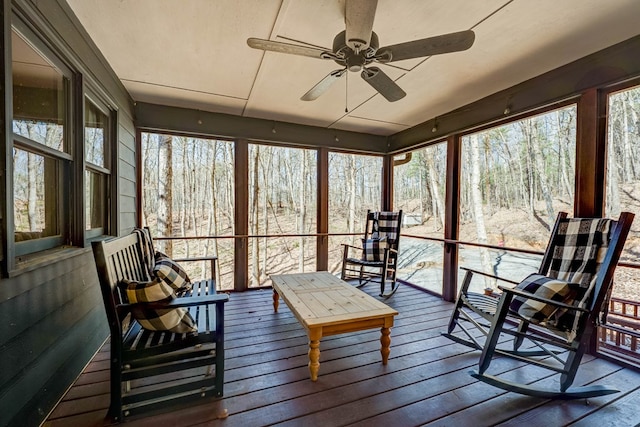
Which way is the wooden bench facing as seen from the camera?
to the viewer's right

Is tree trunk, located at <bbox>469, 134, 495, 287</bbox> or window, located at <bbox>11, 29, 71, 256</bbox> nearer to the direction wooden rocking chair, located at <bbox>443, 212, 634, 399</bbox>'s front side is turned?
the window

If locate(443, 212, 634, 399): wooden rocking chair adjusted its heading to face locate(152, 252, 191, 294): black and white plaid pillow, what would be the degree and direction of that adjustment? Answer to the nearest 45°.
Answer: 0° — it already faces it

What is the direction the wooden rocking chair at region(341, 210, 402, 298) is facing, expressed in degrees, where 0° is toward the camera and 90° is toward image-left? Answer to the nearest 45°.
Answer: approximately 45°

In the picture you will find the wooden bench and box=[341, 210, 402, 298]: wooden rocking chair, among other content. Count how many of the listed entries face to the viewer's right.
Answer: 1

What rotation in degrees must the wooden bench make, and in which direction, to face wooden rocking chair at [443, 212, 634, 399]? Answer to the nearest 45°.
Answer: approximately 45° to its right
